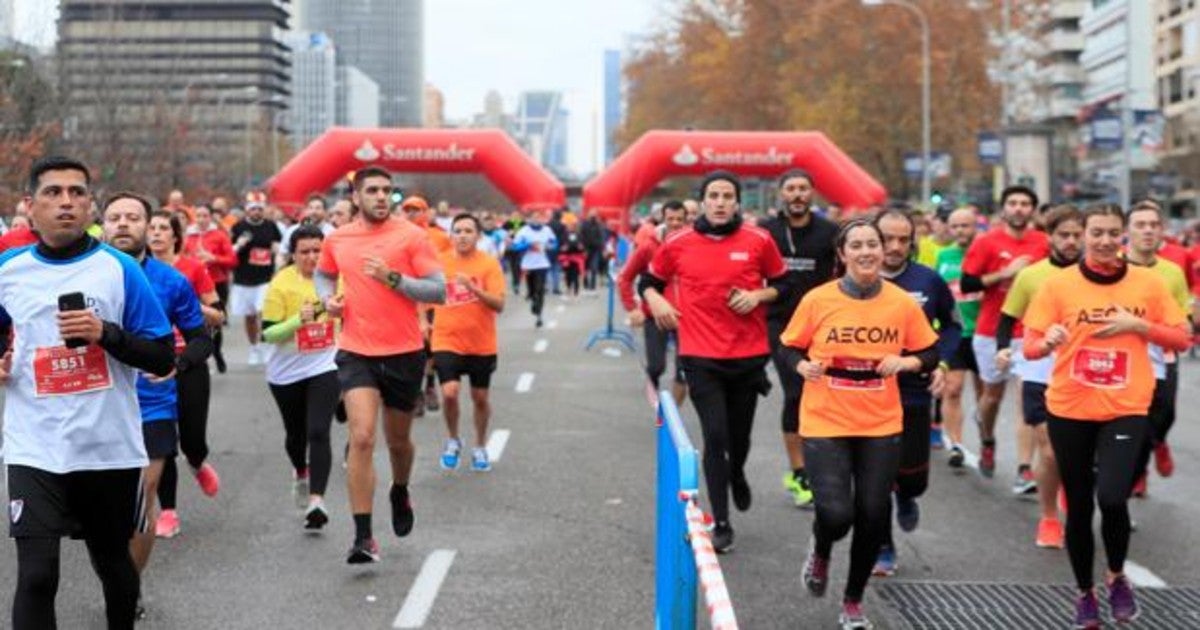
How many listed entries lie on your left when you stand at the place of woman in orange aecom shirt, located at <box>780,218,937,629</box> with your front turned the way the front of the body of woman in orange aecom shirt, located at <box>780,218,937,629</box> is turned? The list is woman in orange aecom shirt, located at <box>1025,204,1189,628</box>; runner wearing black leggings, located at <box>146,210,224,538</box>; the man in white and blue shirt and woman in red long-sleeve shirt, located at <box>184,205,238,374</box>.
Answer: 1

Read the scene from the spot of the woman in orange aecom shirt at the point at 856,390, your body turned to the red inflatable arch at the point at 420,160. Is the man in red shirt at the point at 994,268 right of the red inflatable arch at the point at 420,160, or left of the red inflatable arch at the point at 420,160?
right

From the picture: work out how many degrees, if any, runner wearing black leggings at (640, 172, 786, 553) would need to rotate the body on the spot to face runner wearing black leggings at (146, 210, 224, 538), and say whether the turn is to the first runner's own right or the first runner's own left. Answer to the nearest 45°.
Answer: approximately 90° to the first runner's own right

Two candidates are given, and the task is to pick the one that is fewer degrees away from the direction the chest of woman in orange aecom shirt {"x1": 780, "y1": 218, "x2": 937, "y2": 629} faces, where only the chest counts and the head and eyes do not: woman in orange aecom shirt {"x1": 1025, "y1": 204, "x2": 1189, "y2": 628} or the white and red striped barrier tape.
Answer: the white and red striped barrier tape

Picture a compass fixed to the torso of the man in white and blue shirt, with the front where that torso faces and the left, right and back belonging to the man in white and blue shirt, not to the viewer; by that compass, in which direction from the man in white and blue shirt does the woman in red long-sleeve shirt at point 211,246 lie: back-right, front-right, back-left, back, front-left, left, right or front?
back

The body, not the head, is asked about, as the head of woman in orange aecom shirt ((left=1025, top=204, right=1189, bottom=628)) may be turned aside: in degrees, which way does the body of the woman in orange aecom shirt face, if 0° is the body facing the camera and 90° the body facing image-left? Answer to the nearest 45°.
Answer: approximately 0°
